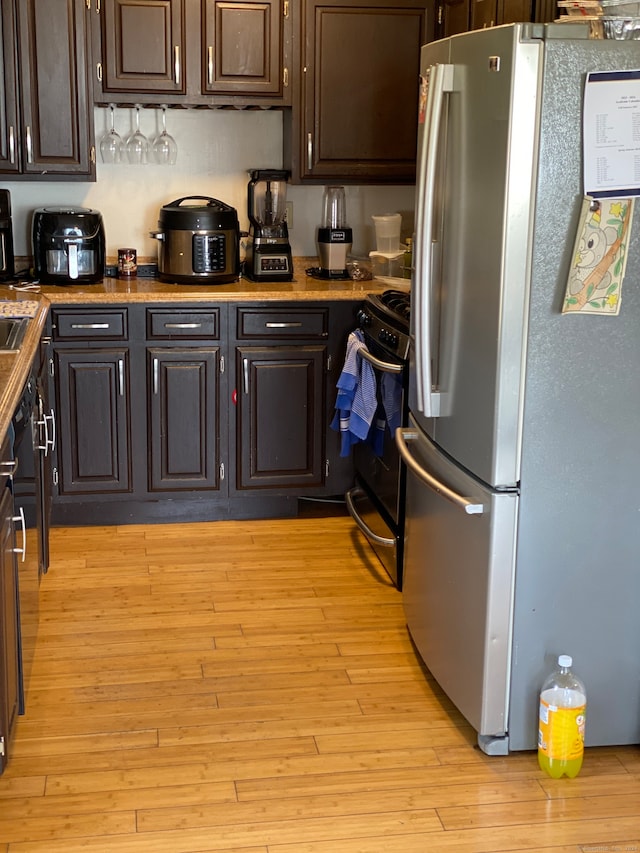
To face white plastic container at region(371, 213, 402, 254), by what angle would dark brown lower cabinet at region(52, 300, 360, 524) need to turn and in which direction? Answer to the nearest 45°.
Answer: approximately 135° to its left

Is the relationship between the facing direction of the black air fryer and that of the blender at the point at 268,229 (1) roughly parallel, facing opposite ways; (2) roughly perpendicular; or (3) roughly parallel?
roughly parallel

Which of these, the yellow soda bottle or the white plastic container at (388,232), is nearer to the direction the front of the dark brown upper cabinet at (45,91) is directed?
the yellow soda bottle

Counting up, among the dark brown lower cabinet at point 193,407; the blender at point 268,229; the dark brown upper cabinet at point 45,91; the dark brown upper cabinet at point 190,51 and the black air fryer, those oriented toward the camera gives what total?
5

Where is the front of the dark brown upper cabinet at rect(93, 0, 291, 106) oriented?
toward the camera

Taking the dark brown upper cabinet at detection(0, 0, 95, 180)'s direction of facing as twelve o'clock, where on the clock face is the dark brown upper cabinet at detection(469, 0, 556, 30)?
the dark brown upper cabinet at detection(469, 0, 556, 30) is roughly at 10 o'clock from the dark brown upper cabinet at detection(0, 0, 95, 180).

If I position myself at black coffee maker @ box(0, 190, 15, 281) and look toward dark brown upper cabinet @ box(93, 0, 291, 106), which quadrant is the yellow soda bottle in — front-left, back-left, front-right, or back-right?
front-right

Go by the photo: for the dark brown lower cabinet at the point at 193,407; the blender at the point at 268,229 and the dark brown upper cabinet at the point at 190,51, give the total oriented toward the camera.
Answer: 3

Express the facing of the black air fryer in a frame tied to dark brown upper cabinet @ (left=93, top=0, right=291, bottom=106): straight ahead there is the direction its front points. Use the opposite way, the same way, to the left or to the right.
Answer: the same way

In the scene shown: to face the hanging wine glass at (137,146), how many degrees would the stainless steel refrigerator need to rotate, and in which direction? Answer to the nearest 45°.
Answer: approximately 90° to its right

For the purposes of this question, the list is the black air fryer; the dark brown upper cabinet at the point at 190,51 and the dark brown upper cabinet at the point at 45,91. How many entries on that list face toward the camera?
3

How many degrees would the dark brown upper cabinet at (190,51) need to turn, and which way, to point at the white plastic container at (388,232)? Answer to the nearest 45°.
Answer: approximately 90° to its left

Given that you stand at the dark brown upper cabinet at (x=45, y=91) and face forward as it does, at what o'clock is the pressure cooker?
The pressure cooker is roughly at 9 o'clock from the dark brown upper cabinet.

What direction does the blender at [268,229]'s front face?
toward the camera

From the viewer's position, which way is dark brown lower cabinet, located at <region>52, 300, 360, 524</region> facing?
facing the viewer

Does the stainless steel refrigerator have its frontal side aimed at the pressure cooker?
no
